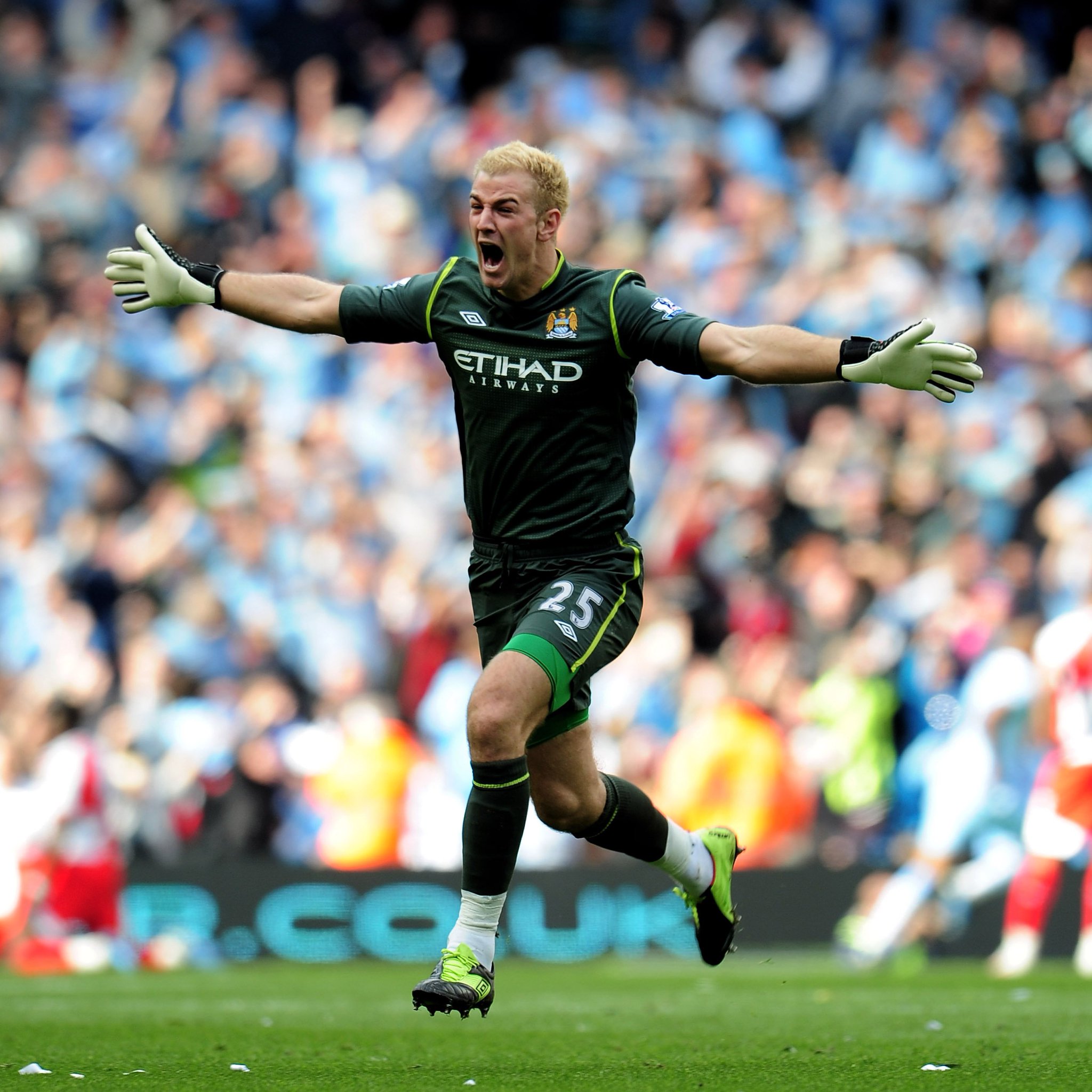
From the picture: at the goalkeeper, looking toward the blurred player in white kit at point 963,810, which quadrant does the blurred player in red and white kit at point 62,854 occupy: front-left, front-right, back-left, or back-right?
front-left

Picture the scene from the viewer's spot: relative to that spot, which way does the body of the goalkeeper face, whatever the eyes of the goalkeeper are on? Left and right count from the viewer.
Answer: facing the viewer and to the left of the viewer

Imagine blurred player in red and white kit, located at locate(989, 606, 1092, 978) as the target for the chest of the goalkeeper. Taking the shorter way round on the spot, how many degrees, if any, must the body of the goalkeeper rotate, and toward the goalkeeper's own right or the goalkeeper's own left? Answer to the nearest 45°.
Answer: approximately 180°

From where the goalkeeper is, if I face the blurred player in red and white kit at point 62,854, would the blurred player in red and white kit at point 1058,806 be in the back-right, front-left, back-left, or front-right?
front-right

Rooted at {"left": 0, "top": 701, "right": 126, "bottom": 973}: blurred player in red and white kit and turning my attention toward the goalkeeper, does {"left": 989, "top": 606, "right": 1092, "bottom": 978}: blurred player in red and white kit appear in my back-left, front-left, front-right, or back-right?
front-left

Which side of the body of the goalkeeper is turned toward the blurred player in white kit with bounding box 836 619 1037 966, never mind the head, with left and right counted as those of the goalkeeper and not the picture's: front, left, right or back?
back
